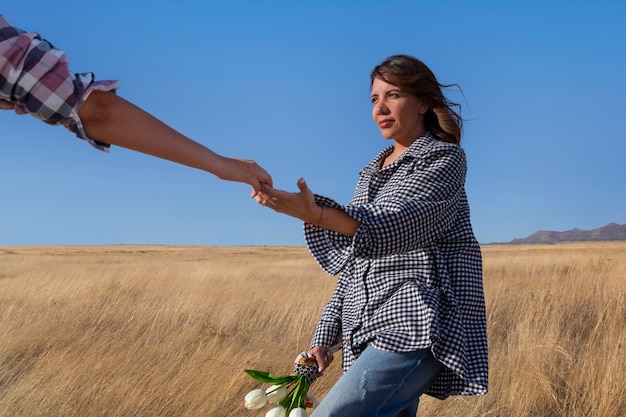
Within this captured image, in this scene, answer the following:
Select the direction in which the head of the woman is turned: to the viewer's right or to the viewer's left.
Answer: to the viewer's left

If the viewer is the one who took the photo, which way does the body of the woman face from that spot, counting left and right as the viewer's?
facing the viewer and to the left of the viewer
